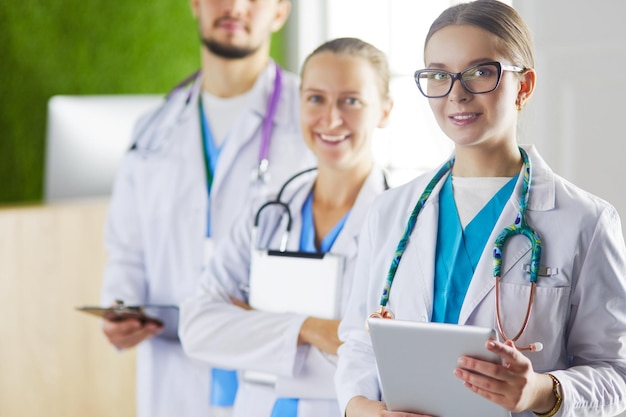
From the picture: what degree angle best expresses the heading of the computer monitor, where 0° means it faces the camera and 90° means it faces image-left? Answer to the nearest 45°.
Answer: approximately 180°

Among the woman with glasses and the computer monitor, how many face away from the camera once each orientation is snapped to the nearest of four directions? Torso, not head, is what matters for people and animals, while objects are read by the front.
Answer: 1

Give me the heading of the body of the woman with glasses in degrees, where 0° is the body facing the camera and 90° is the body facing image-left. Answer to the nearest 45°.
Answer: approximately 45°

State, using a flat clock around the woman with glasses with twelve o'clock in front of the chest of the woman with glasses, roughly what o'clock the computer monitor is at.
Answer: The computer monitor is roughly at 3 o'clock from the woman with glasses.

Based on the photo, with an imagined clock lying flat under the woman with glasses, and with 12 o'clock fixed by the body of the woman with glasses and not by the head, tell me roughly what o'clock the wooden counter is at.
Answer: The wooden counter is roughly at 3 o'clock from the woman with glasses.

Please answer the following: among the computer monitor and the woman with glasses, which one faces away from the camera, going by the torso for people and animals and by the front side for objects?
the computer monitor

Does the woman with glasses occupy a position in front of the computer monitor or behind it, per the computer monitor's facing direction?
behind
